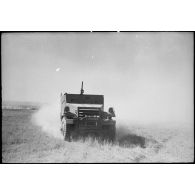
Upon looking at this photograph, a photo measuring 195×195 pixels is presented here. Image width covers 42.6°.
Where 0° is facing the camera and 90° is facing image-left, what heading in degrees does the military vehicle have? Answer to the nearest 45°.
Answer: approximately 0°
